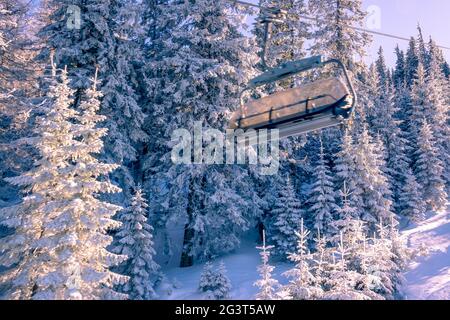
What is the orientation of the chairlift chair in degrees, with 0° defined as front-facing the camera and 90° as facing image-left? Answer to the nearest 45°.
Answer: approximately 225°

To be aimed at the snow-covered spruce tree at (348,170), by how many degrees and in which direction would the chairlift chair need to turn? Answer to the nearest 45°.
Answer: approximately 45° to its left

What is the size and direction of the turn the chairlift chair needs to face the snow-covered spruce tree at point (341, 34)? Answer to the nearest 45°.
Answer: approximately 45° to its left
